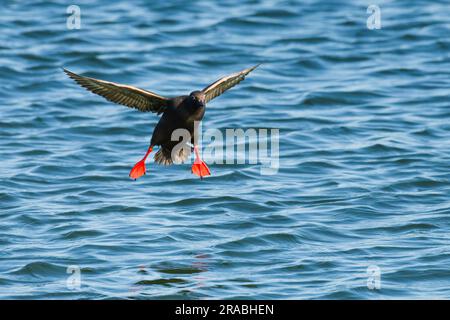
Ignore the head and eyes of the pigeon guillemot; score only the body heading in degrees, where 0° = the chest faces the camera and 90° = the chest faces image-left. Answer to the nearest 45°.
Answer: approximately 315°
